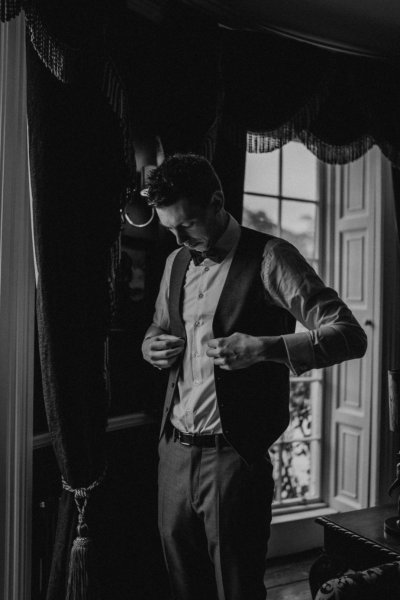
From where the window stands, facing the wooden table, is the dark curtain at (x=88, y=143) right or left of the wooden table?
right

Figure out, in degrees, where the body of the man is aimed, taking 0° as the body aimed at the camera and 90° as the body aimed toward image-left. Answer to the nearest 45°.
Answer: approximately 45°

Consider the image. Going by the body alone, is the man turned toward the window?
no

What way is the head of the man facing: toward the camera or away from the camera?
toward the camera

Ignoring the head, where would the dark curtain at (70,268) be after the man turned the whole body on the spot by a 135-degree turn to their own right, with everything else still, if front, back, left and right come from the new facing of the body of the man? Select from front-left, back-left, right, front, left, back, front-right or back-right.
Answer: left
